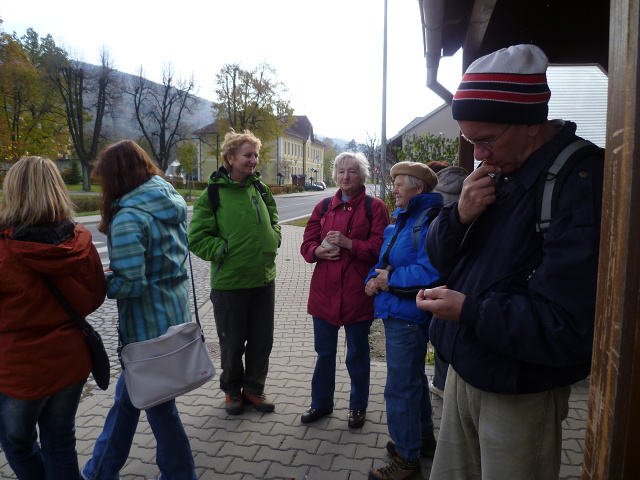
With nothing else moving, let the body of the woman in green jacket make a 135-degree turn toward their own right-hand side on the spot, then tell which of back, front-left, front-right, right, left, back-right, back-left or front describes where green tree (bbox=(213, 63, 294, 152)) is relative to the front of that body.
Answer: right

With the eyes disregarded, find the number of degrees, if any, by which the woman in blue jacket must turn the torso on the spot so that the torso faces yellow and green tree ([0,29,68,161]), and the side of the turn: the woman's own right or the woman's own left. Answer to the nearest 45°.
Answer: approximately 45° to the woman's own right

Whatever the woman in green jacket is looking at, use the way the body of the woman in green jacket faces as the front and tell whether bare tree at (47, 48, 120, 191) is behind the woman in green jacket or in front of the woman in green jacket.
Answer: behind

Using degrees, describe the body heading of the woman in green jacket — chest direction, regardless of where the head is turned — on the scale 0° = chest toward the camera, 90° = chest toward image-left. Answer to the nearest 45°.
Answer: approximately 315°

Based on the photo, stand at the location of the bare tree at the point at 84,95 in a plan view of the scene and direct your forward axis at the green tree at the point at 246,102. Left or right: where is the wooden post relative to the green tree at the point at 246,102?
right

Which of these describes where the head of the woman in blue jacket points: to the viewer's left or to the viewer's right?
to the viewer's left

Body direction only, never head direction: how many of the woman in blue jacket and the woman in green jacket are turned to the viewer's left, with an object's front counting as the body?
1

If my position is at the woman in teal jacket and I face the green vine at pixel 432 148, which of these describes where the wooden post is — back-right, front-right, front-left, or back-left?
back-right
